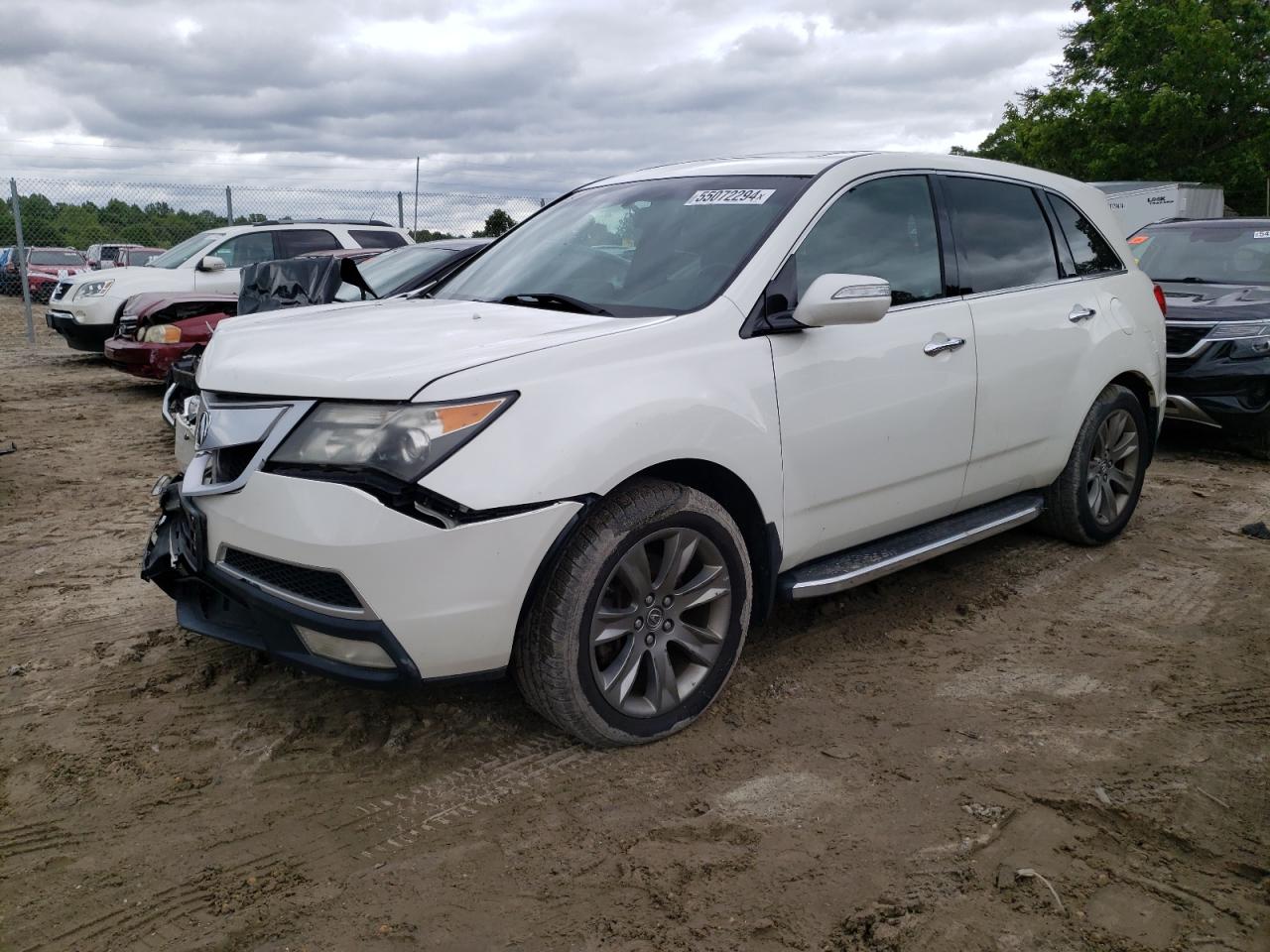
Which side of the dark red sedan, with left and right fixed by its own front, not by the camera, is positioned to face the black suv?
left

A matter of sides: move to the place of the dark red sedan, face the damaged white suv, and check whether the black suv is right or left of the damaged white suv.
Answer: left

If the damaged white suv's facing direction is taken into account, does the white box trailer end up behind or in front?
behind

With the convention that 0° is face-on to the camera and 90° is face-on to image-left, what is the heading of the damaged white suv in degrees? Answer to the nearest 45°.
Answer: approximately 45°

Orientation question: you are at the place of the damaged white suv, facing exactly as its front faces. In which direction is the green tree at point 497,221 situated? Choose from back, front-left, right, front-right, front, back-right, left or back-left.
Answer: back-right

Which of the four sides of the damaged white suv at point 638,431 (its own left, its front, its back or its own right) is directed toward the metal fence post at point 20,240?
right

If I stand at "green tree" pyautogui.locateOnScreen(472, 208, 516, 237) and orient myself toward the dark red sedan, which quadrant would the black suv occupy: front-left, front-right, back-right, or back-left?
front-left

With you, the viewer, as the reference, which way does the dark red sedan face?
facing the viewer and to the left of the viewer

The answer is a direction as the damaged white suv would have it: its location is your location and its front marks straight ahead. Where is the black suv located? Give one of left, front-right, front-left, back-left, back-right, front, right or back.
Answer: back

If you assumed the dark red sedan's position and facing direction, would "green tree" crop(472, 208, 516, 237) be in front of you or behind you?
behind

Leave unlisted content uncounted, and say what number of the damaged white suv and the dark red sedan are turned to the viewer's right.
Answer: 0
